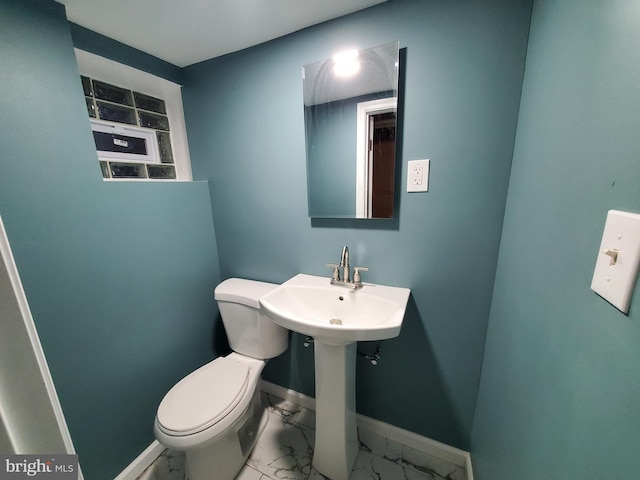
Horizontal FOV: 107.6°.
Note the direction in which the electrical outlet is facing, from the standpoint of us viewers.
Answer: facing the viewer

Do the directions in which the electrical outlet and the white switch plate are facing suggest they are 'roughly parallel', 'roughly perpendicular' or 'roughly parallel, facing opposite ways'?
roughly perpendicular

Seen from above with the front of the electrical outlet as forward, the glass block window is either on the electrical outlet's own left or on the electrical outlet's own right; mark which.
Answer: on the electrical outlet's own right

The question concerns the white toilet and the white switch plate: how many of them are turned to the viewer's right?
0

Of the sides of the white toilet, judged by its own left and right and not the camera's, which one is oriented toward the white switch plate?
left

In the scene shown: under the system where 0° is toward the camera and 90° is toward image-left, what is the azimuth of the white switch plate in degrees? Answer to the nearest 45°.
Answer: approximately 45°

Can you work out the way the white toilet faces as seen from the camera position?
facing the viewer and to the left of the viewer

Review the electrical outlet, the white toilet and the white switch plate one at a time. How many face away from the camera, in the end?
0

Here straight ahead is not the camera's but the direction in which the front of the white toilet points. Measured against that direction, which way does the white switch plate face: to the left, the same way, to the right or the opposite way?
to the right
